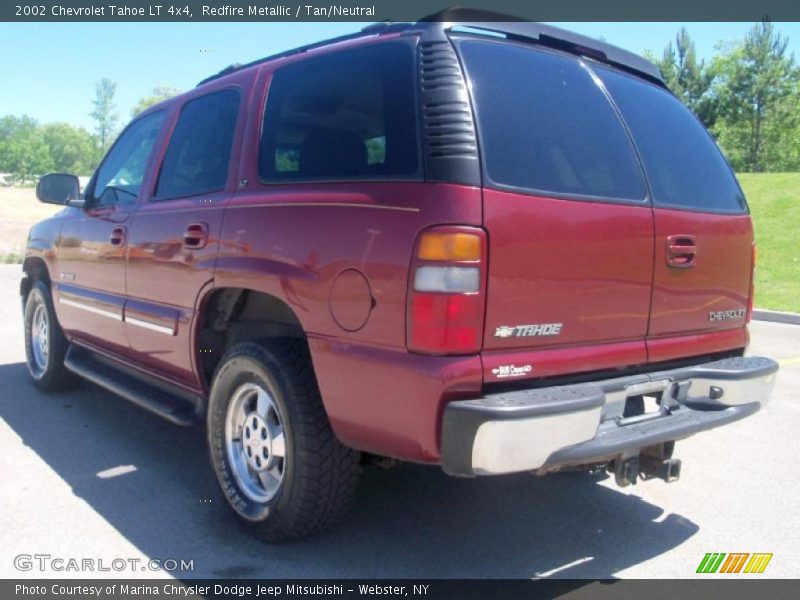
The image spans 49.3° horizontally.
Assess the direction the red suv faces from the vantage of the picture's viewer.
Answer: facing away from the viewer and to the left of the viewer

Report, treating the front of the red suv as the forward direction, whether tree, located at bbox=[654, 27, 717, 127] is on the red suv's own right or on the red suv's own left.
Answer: on the red suv's own right
